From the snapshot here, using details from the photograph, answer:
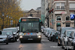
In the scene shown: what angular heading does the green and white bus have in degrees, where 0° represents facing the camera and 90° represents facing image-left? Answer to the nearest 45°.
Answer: approximately 0°
